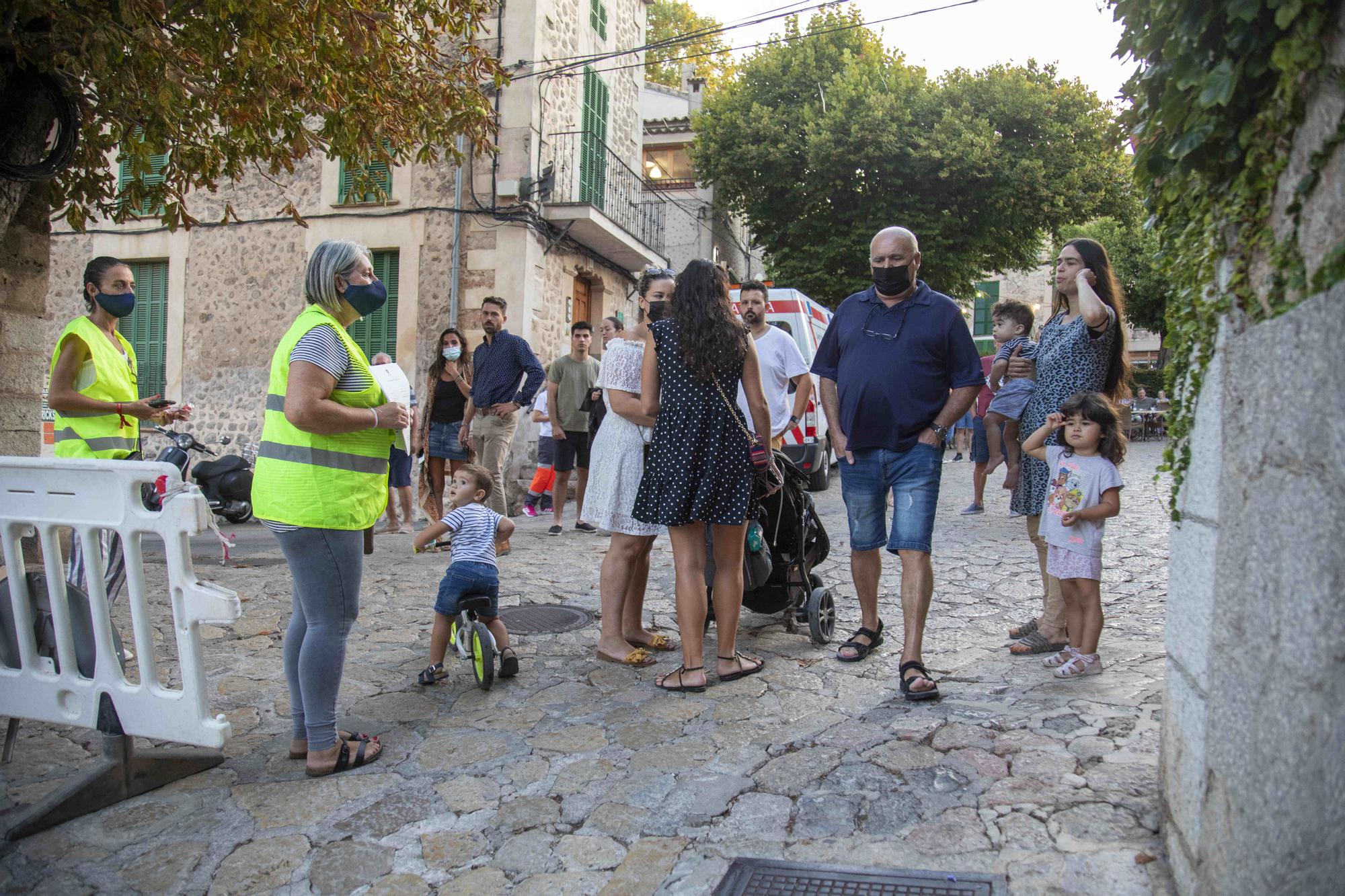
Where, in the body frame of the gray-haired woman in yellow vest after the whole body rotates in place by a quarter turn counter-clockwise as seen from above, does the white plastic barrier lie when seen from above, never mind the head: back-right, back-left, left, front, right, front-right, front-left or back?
left

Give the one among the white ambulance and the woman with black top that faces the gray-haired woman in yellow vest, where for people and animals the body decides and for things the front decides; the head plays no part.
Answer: the woman with black top

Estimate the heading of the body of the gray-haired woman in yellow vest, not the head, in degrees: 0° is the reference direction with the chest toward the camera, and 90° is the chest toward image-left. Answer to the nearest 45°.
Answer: approximately 270°

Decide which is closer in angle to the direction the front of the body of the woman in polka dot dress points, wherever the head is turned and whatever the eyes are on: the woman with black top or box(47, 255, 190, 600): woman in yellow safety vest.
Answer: the woman with black top

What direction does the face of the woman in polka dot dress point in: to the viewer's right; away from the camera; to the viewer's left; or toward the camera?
away from the camera

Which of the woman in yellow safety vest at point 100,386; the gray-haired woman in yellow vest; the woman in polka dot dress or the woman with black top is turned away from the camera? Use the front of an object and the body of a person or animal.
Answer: the woman in polka dot dress

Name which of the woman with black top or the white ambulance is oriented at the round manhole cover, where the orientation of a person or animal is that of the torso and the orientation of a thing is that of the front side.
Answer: the woman with black top

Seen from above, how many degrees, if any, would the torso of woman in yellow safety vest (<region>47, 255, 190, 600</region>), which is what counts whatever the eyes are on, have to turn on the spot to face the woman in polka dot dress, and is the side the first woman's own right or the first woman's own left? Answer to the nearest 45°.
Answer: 0° — they already face them

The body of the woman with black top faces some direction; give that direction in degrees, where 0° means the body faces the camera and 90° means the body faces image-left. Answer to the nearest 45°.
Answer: approximately 0°

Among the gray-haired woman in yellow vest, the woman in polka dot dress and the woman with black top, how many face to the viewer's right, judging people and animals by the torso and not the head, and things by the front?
1

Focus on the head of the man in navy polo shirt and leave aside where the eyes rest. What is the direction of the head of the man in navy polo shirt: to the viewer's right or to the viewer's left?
to the viewer's left

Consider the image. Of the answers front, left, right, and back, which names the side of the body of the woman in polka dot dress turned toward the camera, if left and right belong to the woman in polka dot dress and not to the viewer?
back
